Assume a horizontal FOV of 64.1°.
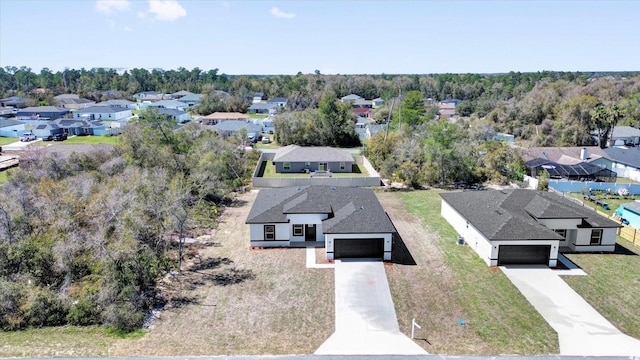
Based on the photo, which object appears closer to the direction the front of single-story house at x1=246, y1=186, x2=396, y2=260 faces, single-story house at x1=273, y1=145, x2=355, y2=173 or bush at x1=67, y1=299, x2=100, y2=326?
the bush

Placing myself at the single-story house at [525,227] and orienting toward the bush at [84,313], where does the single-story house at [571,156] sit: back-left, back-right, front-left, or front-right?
back-right

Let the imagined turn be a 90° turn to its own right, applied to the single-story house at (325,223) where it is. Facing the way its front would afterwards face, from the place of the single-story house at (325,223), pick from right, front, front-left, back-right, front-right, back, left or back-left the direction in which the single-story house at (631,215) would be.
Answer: back

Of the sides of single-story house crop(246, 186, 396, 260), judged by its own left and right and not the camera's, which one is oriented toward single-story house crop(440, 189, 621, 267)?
left

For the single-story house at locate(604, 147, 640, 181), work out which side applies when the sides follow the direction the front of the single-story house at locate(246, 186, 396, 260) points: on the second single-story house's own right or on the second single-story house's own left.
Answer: on the second single-story house's own left

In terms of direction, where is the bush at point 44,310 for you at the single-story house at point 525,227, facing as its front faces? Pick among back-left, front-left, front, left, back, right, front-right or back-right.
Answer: right

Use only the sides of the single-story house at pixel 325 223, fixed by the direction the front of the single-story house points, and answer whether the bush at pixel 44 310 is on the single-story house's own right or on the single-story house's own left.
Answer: on the single-story house's own right

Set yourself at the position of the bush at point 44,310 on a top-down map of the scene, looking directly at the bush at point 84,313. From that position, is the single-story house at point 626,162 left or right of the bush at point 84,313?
left

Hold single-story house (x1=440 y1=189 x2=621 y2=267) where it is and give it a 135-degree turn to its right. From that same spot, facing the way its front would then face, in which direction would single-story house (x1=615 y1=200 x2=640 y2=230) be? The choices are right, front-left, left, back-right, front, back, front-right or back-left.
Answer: back-right

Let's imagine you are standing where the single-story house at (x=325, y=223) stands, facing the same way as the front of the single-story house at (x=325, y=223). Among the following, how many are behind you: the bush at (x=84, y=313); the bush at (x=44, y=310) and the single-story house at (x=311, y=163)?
1
